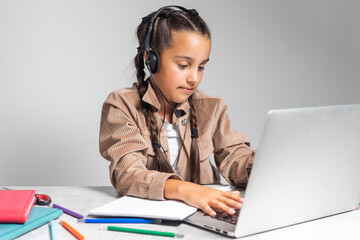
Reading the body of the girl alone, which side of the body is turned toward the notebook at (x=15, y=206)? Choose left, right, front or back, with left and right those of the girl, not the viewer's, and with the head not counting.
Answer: right

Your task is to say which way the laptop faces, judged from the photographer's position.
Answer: facing away from the viewer and to the left of the viewer

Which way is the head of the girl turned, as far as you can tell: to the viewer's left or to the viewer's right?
to the viewer's right

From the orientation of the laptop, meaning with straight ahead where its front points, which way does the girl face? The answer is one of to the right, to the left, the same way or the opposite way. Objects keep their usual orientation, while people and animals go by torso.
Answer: the opposite way

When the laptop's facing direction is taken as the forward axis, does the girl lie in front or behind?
in front

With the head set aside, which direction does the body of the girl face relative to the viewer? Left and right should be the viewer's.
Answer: facing the viewer and to the right of the viewer
